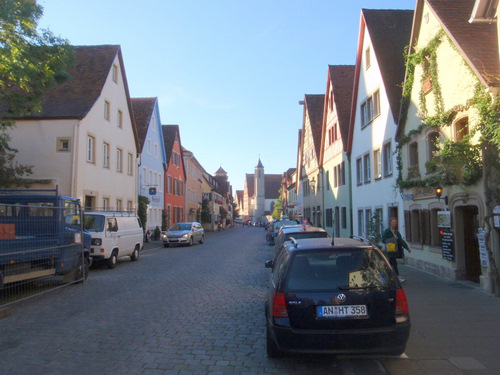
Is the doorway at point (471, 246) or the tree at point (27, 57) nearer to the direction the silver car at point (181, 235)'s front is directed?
the tree

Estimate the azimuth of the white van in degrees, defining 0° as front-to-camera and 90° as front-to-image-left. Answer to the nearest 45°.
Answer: approximately 45°

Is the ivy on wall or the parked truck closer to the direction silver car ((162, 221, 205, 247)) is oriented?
the parked truck

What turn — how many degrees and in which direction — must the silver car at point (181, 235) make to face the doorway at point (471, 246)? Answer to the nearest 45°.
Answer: approximately 90° to its left

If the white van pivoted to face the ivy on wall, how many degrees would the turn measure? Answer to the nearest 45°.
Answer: approximately 90° to its left

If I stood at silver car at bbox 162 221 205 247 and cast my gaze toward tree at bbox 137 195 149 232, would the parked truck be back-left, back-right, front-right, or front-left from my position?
back-left

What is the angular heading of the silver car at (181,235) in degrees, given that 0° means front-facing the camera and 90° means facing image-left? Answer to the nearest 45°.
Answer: approximately 45°

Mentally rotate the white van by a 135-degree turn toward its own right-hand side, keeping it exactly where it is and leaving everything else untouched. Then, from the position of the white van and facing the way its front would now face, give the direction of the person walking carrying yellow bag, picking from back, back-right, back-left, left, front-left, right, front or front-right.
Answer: back-right

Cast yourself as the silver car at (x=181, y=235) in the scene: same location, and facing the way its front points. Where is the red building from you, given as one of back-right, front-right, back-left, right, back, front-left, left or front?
back-right

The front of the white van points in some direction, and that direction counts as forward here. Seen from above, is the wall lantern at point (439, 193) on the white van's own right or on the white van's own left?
on the white van's own left
